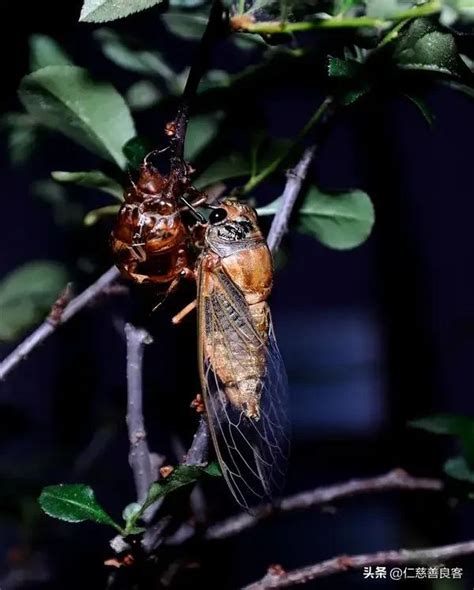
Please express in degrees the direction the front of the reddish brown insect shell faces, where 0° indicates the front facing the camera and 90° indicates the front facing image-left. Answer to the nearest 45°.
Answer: approximately 180°
